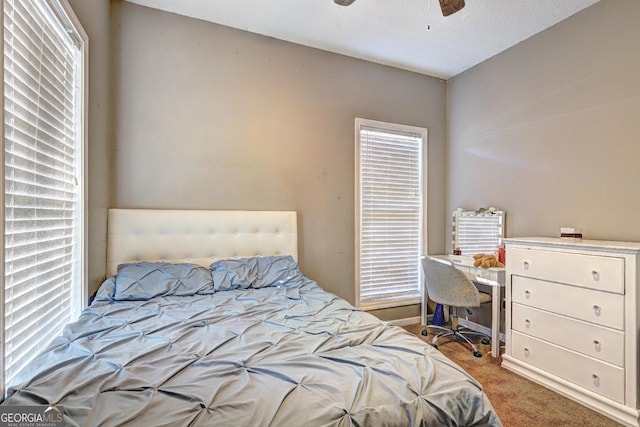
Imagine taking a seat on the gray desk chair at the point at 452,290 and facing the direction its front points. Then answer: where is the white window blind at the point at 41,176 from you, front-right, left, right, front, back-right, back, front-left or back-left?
back

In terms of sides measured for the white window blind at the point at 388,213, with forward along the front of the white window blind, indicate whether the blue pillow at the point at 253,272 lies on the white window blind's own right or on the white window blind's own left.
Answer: on the white window blind's own right

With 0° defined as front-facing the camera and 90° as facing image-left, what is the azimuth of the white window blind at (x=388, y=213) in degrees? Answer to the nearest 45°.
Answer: approximately 315°

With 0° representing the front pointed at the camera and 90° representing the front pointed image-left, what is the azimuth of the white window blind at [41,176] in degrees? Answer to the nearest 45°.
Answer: approximately 315°

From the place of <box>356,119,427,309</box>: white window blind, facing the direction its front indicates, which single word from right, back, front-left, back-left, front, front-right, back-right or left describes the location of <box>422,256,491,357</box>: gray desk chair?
front

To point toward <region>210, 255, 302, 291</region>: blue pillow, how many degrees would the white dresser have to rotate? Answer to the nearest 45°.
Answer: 0° — it already faces it

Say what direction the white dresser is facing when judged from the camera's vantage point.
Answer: facing the viewer and to the left of the viewer

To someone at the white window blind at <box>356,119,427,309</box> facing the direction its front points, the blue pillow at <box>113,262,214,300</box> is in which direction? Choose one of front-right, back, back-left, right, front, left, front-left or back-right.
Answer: right

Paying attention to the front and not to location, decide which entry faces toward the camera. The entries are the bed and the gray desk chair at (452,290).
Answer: the bed

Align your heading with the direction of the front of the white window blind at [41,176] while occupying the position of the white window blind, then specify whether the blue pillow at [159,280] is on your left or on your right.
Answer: on your left

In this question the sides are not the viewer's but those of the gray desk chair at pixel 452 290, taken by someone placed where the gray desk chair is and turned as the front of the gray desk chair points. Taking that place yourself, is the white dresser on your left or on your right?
on your right

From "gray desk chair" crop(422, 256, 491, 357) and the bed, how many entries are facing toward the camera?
1

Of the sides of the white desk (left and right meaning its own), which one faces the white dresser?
left

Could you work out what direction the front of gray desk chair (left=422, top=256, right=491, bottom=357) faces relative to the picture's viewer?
facing away from the viewer and to the right of the viewer

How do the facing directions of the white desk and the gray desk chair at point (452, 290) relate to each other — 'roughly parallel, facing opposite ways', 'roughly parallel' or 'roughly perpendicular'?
roughly parallel, facing opposite ways

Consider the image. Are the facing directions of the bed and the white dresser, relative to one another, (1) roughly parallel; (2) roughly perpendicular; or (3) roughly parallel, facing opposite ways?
roughly perpendicular

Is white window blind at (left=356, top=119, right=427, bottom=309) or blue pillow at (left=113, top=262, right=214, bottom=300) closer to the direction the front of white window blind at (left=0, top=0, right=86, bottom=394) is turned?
the white window blind

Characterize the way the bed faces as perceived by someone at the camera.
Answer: facing the viewer
